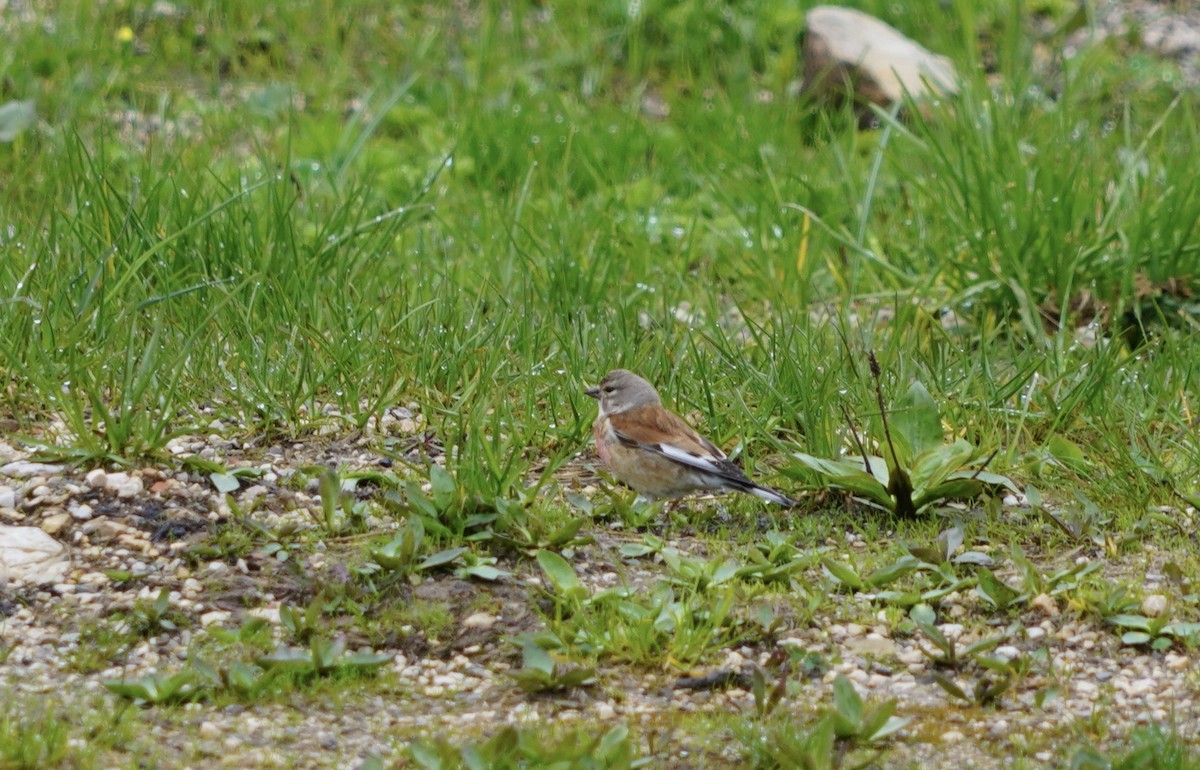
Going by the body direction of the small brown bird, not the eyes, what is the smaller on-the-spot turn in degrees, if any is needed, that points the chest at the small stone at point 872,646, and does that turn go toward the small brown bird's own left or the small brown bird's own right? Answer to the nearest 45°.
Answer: approximately 135° to the small brown bird's own left

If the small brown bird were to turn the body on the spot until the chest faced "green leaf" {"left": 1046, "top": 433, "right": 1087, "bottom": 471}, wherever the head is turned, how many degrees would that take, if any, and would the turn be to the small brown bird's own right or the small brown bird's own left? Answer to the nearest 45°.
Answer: approximately 180°

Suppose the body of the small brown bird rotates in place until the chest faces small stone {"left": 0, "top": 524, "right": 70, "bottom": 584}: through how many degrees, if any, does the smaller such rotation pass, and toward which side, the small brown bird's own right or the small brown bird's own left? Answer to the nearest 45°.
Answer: approximately 45° to the small brown bird's own left

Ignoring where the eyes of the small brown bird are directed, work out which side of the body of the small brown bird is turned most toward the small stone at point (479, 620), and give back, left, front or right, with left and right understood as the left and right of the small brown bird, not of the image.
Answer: left

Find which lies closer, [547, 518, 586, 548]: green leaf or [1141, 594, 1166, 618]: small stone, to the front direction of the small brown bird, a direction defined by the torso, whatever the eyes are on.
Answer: the green leaf

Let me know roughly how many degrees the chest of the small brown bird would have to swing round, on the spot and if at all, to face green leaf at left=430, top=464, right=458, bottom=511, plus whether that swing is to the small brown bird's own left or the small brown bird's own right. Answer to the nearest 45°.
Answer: approximately 45° to the small brown bird's own left

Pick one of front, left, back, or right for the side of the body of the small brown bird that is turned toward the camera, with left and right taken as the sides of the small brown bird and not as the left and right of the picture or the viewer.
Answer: left

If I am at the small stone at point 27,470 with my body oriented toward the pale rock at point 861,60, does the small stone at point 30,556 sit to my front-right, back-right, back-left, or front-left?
back-right

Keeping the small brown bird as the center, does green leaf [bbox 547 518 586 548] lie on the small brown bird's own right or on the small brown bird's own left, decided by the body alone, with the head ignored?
on the small brown bird's own left

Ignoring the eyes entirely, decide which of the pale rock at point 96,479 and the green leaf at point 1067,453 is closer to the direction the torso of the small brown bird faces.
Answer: the pale rock

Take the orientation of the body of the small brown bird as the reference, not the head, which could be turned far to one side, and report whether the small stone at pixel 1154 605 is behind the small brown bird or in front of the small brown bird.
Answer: behind

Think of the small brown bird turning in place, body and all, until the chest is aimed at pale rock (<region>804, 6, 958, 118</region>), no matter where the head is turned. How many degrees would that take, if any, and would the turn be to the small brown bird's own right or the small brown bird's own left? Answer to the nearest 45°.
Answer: approximately 90° to the small brown bird's own right
